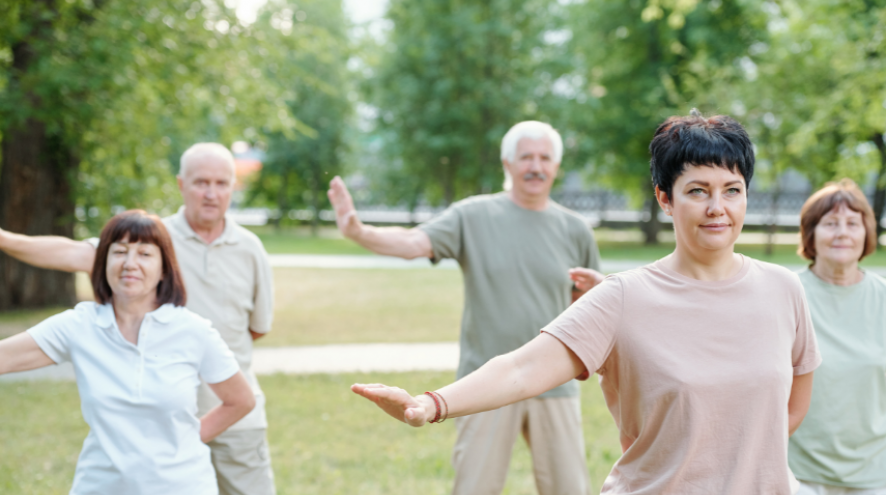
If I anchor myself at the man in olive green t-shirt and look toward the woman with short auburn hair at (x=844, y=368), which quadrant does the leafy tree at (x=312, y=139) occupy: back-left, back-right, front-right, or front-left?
back-left

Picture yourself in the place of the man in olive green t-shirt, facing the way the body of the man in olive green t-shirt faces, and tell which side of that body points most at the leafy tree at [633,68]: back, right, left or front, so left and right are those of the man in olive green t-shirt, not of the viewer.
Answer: back

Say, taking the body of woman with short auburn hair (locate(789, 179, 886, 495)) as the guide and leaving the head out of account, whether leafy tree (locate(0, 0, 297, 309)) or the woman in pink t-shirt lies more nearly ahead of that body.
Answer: the woman in pink t-shirt

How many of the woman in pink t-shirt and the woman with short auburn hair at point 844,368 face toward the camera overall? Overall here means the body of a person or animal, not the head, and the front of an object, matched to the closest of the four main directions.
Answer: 2

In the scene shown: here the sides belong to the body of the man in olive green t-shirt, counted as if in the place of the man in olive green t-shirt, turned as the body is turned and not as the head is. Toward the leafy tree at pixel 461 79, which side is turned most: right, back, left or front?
back

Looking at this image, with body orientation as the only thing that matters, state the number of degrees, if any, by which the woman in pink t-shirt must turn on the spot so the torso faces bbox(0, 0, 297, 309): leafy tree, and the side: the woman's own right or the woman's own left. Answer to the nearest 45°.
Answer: approximately 135° to the woman's own right

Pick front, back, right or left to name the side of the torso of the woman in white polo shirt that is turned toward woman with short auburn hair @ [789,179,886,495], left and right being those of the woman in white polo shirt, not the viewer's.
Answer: left

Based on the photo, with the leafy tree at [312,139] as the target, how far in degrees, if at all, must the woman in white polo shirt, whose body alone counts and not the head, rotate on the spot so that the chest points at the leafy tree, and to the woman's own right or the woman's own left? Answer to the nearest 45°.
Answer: approximately 180°

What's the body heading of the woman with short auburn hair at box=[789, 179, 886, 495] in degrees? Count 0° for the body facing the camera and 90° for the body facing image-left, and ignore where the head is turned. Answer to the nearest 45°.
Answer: approximately 0°

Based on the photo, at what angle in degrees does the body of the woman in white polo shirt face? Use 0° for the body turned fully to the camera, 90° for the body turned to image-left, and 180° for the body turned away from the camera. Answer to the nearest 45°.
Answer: approximately 0°

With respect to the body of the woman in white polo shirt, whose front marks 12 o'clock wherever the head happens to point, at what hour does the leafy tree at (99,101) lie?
The leafy tree is roughly at 6 o'clock from the woman in white polo shirt.

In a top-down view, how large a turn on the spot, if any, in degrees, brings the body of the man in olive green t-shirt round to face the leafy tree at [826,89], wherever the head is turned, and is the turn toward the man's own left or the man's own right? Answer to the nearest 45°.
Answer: approximately 135° to the man's own left
